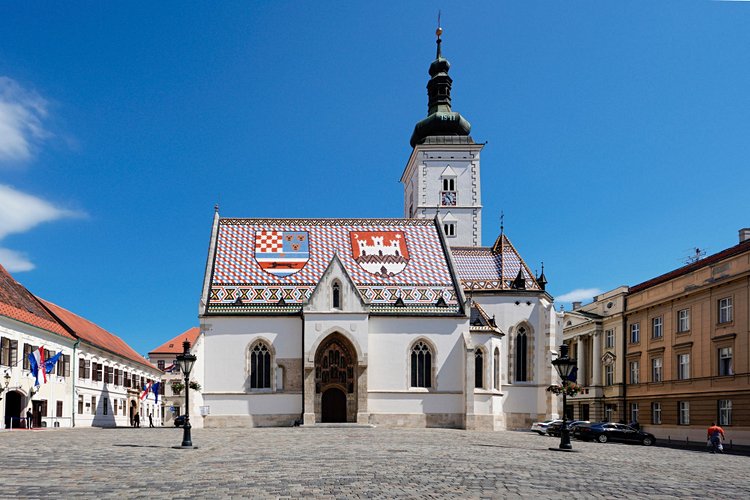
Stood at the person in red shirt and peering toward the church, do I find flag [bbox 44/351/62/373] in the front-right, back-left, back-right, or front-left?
front-left

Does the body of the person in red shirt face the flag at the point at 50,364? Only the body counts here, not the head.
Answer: no

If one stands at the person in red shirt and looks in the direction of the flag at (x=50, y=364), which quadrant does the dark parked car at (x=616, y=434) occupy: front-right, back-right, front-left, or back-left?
front-right

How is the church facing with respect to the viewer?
toward the camera

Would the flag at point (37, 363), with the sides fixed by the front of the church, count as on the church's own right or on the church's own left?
on the church's own right
